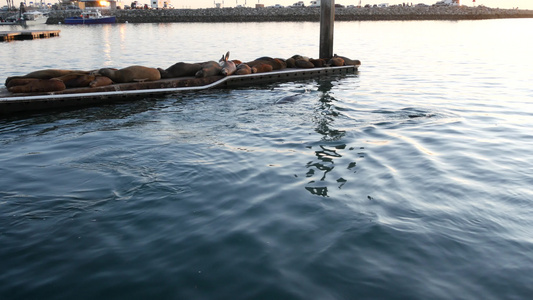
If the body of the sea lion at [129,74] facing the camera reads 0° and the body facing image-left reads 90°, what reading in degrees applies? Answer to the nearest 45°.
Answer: approximately 90°

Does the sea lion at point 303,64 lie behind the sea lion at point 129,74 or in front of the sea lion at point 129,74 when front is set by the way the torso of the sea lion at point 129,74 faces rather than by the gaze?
behind

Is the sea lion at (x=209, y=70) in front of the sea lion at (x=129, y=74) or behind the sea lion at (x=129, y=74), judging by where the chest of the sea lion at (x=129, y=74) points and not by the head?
behind
